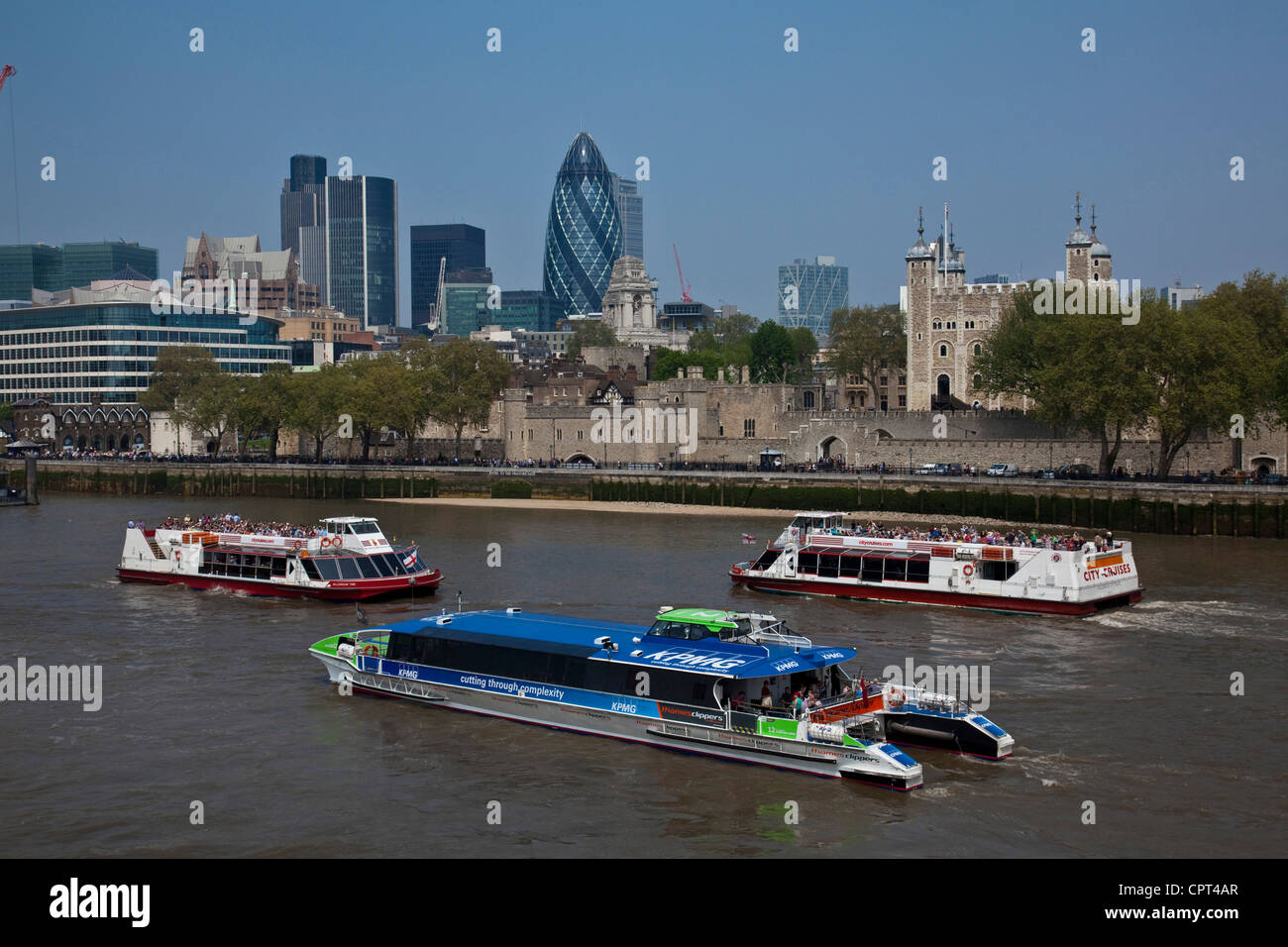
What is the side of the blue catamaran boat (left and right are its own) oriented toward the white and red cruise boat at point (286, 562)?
front

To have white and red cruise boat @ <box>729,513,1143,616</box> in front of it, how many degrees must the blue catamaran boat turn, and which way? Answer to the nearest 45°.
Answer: approximately 90° to its right

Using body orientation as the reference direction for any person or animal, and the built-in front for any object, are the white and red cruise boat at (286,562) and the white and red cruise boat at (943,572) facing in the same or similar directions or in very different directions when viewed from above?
very different directions

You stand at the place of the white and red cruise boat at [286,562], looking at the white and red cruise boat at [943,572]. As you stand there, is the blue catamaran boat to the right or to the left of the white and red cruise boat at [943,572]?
right

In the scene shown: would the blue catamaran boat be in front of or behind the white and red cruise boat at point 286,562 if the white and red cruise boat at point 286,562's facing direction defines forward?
in front

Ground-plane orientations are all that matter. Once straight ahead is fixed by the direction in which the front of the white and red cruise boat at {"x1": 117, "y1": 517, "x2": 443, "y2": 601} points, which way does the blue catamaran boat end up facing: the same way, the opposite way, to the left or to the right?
the opposite way

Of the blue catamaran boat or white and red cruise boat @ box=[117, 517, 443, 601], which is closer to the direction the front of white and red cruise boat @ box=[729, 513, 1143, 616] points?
the white and red cruise boat

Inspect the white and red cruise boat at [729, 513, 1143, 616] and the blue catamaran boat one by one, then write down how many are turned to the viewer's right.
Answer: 0

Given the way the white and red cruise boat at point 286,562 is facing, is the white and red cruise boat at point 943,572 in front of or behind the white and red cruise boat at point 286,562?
in front

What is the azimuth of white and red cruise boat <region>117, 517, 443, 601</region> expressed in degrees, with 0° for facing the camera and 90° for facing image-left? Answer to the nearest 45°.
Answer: approximately 315°

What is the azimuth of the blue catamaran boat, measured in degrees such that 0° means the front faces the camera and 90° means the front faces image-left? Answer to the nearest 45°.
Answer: approximately 135°

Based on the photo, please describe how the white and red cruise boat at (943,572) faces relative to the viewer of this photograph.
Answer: facing away from the viewer and to the left of the viewer

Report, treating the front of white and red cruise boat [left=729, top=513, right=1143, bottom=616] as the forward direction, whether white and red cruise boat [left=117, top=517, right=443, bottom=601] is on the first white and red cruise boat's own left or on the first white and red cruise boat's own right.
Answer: on the first white and red cruise boat's own left

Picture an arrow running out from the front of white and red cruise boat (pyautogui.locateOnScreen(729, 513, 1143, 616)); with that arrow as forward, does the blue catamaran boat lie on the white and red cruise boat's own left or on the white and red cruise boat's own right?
on the white and red cruise boat's own left
